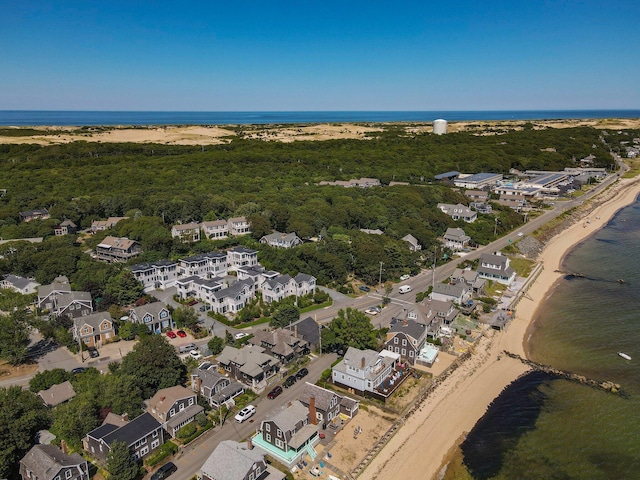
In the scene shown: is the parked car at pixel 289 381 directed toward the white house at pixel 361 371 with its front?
no

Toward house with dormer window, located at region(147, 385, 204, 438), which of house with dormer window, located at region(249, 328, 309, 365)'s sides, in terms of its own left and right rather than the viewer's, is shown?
right

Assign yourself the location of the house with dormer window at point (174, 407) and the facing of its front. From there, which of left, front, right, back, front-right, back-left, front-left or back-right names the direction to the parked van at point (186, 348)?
back-left

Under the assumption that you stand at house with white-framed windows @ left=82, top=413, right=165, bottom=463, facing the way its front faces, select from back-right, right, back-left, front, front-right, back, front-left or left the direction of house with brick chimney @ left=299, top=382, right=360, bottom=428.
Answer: front-left

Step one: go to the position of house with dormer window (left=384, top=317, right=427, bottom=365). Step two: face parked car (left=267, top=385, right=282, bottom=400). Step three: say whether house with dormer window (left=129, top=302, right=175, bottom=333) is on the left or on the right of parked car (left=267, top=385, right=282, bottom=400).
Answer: right

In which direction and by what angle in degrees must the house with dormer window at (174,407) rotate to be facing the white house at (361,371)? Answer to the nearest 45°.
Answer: approximately 45° to its left

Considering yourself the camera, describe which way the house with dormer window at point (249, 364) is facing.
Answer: facing the viewer and to the right of the viewer

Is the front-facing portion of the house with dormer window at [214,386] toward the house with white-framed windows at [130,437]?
no

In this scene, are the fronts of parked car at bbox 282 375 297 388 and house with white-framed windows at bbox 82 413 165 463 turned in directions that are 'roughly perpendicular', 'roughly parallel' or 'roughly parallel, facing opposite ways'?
roughly perpendicular

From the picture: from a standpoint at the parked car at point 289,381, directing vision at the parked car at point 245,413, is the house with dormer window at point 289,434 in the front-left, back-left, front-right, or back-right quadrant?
front-left

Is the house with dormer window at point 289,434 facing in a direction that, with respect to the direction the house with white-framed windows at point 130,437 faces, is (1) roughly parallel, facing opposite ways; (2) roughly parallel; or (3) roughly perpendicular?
roughly parallel

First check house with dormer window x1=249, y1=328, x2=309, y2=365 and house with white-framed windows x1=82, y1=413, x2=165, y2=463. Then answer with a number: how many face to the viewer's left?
0

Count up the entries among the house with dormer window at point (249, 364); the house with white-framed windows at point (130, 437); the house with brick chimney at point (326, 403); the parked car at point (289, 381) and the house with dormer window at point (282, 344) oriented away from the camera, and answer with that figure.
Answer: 0

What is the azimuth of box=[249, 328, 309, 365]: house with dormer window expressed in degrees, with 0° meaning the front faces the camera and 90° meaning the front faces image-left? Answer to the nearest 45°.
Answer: approximately 315°
